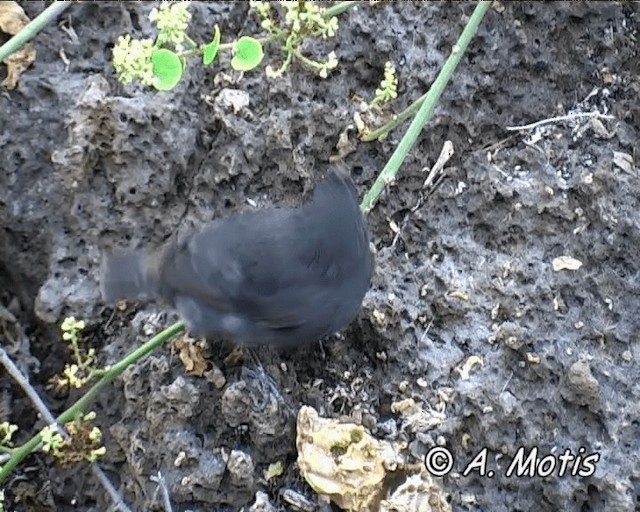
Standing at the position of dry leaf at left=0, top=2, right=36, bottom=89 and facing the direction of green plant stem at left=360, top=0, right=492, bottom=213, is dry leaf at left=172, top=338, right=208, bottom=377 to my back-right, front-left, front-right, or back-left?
front-right

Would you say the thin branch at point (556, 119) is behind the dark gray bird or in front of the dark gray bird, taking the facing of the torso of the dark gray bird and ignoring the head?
in front

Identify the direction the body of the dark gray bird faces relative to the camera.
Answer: to the viewer's right

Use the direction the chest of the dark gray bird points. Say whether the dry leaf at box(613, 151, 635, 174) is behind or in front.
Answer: in front

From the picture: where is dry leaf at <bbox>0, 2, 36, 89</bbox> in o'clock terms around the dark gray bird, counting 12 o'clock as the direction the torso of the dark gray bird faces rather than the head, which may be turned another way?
The dry leaf is roughly at 8 o'clock from the dark gray bird.
